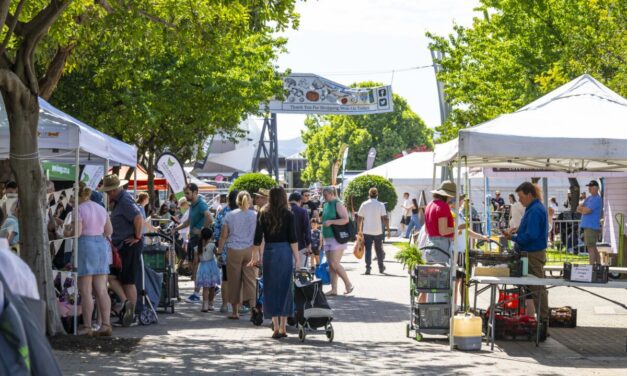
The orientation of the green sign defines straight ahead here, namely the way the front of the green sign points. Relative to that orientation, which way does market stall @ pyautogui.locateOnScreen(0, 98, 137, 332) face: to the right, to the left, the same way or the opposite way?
to the left

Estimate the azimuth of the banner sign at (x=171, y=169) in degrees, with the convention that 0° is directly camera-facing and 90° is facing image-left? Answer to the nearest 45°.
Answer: approximately 0°

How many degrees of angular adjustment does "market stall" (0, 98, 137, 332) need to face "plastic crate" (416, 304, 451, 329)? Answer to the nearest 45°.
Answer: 0° — it already faces it

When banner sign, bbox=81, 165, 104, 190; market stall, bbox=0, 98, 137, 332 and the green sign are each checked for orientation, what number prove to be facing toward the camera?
2

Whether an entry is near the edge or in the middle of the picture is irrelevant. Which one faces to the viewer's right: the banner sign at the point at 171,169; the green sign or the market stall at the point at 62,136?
the market stall

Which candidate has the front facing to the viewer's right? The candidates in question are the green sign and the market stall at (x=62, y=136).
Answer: the market stall

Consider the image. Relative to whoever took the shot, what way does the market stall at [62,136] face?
facing to the right of the viewer

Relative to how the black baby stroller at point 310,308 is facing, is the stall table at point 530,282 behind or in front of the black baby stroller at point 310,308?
in front
